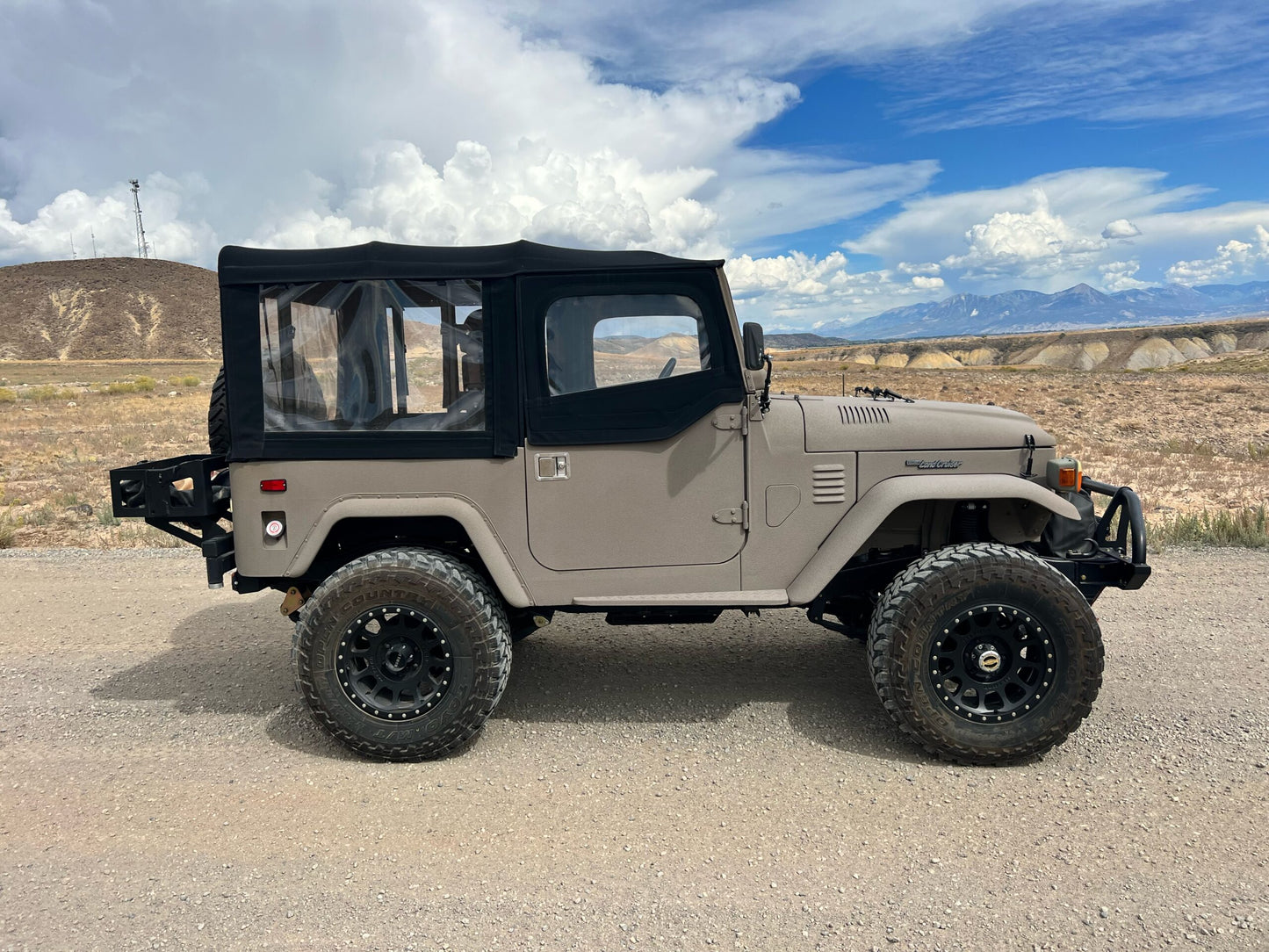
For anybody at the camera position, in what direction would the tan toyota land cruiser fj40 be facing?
facing to the right of the viewer

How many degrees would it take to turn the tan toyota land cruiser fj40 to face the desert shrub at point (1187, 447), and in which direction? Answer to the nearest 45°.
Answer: approximately 45° to its left
